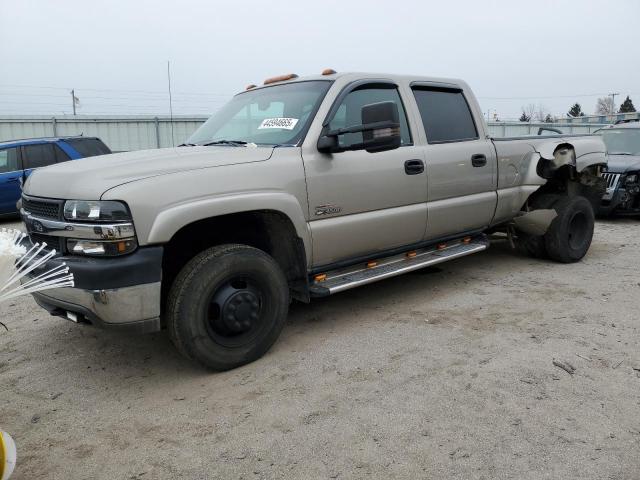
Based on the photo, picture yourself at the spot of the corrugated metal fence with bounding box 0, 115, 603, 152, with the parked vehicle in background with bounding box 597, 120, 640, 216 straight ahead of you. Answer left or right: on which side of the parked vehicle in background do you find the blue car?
right

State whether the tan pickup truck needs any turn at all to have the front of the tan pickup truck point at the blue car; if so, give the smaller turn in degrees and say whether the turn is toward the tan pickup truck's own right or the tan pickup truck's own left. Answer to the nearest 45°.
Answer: approximately 90° to the tan pickup truck's own right

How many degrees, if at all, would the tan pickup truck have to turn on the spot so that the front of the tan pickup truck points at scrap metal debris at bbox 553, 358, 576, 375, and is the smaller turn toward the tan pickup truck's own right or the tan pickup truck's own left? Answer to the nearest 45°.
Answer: approximately 135° to the tan pickup truck's own left

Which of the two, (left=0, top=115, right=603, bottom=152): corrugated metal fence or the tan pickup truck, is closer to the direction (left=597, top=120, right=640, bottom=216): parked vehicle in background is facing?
the tan pickup truck

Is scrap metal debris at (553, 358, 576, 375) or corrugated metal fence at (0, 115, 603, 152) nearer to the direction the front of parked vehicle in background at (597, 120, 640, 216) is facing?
the scrap metal debris

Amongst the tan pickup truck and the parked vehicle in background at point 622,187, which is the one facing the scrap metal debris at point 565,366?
the parked vehicle in background

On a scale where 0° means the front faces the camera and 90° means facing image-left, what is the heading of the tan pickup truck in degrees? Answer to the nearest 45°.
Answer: approximately 45°

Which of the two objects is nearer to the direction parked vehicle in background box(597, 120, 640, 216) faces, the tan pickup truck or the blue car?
the tan pickup truck

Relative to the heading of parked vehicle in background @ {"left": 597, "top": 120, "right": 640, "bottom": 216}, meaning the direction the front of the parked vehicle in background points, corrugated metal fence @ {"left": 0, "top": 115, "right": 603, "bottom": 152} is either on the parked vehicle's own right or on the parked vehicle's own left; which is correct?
on the parked vehicle's own right
